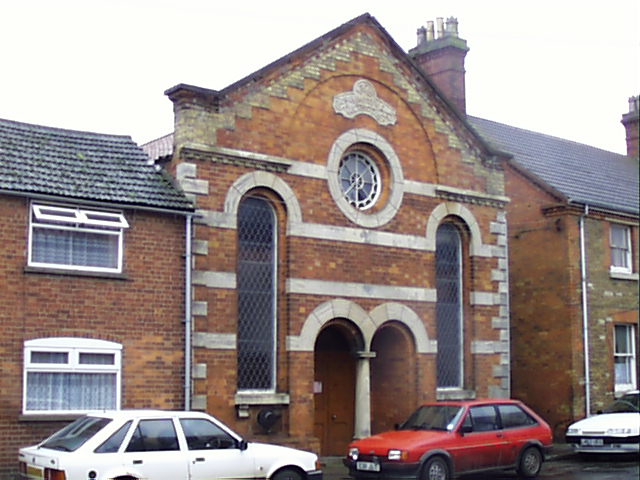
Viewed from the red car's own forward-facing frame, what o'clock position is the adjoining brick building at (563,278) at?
The adjoining brick building is roughly at 5 o'clock from the red car.

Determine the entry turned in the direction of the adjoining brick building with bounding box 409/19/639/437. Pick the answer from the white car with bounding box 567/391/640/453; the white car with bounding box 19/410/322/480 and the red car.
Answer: the white car with bounding box 19/410/322/480

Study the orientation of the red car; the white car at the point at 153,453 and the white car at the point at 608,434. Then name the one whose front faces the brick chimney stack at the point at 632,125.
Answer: the white car at the point at 153,453

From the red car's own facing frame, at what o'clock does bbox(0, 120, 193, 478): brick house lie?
The brick house is roughly at 1 o'clock from the red car.

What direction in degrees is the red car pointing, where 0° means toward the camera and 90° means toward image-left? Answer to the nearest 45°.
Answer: approximately 45°

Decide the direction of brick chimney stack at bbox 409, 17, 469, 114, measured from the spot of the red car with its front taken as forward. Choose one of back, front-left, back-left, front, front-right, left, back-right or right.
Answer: back-right

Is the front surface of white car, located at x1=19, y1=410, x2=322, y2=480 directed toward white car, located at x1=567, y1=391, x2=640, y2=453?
yes

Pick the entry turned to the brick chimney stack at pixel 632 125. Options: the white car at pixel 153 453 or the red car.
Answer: the white car

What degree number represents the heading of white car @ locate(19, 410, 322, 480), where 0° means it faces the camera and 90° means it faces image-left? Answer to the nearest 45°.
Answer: approximately 225°
